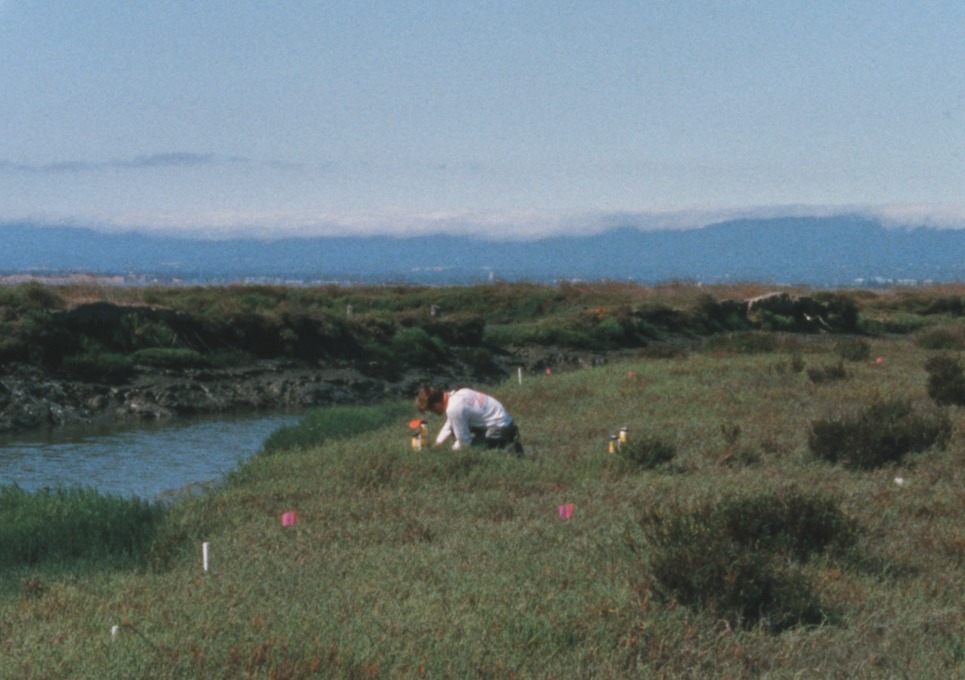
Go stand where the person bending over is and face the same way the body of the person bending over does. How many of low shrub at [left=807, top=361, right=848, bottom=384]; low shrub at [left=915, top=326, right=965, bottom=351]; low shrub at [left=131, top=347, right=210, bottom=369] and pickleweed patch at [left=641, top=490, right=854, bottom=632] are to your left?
1

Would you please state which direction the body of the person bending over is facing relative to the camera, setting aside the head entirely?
to the viewer's left

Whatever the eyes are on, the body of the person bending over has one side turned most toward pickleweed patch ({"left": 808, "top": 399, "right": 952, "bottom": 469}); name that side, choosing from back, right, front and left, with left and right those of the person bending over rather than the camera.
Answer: back

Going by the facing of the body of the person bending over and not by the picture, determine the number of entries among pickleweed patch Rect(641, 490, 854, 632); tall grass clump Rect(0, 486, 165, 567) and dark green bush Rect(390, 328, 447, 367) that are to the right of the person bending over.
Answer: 1

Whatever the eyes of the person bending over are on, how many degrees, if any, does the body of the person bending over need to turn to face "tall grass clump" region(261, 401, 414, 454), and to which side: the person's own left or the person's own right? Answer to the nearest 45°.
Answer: approximately 45° to the person's own right

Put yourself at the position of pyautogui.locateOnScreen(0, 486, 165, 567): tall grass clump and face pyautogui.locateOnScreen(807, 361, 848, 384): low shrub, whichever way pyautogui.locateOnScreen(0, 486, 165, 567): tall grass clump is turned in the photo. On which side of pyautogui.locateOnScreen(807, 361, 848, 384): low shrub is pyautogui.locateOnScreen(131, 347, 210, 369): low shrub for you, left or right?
left

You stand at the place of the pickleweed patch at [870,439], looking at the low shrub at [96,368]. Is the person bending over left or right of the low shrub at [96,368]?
left

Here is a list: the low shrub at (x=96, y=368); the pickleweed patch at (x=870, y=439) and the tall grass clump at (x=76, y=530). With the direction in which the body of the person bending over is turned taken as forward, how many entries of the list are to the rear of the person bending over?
1

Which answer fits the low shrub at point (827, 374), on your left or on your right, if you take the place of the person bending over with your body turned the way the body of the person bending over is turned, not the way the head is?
on your right

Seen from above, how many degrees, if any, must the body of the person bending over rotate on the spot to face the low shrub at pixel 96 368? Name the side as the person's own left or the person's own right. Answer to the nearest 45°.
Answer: approximately 45° to the person's own right

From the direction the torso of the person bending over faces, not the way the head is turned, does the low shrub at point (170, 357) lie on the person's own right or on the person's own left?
on the person's own right

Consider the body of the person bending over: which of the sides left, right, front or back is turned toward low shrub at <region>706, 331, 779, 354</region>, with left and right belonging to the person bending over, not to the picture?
right

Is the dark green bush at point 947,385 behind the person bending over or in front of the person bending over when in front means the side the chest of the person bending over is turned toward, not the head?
behind
